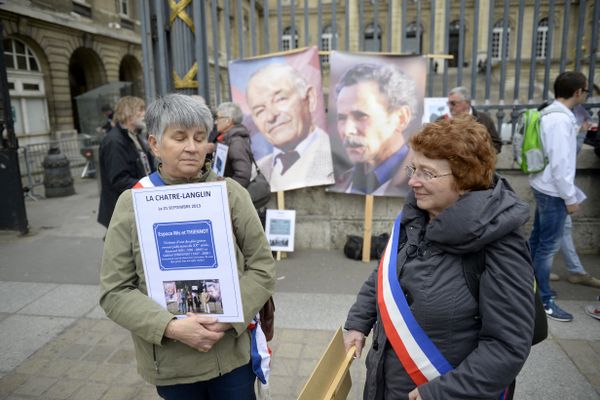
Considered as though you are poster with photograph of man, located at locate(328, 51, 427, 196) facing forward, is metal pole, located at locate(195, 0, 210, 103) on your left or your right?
on your right

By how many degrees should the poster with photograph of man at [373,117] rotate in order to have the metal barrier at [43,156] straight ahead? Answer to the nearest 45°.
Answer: approximately 135° to its right

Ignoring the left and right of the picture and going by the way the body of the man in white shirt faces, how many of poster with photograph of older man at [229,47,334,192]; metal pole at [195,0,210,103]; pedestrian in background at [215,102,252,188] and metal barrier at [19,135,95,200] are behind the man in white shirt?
4

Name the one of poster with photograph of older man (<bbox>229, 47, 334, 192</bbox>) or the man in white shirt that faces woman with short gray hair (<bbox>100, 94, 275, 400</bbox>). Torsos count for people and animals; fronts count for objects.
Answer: the poster with photograph of older man

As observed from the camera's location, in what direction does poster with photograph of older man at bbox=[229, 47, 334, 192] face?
facing the viewer

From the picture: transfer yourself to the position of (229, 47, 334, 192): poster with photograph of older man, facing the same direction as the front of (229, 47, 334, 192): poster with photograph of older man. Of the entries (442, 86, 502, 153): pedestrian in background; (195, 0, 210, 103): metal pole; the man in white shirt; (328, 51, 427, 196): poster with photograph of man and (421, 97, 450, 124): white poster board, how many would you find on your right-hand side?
1

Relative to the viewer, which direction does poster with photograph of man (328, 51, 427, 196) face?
toward the camera

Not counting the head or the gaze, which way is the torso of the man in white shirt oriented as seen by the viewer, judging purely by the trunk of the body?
to the viewer's right

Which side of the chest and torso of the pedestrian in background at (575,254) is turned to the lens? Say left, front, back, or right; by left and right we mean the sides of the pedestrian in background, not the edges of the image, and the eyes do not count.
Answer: right

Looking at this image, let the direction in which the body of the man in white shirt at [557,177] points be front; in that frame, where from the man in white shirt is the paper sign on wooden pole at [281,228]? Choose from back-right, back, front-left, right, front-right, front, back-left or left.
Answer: back

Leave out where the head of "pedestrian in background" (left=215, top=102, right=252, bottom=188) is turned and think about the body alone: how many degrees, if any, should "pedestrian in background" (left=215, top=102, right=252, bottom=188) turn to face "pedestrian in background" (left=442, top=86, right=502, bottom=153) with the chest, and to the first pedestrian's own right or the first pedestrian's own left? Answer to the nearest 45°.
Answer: approximately 180°

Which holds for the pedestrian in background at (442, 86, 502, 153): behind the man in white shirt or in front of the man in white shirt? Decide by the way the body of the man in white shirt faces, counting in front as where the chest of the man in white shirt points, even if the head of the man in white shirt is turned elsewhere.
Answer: behind

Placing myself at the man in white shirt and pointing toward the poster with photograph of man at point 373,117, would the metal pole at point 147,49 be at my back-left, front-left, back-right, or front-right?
front-left

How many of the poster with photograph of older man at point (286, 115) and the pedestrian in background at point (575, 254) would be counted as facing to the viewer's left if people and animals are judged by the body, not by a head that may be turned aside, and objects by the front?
0
